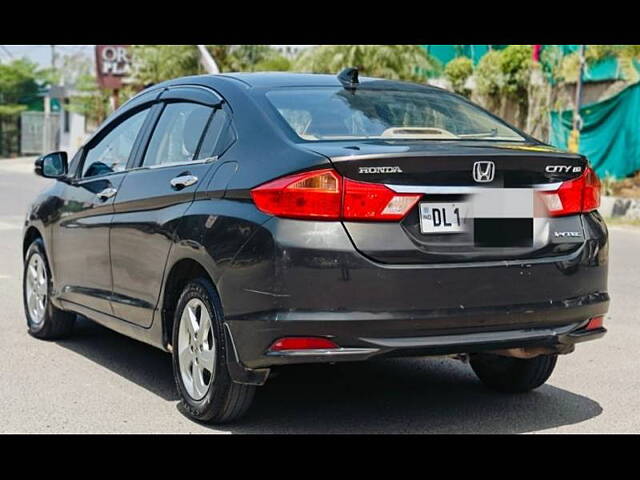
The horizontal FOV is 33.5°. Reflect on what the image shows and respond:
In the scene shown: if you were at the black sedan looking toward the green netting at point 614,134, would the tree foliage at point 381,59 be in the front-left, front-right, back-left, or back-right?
front-left

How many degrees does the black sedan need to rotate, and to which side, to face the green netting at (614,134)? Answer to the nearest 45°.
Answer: approximately 45° to its right

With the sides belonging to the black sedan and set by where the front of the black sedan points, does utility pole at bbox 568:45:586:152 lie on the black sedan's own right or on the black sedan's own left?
on the black sedan's own right

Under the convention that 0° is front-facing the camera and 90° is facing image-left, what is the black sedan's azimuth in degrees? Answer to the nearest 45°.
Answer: approximately 135°

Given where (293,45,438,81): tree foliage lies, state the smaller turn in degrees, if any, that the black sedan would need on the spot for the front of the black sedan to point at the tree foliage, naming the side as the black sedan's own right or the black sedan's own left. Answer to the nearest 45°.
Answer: approximately 45° to the black sedan's own right
